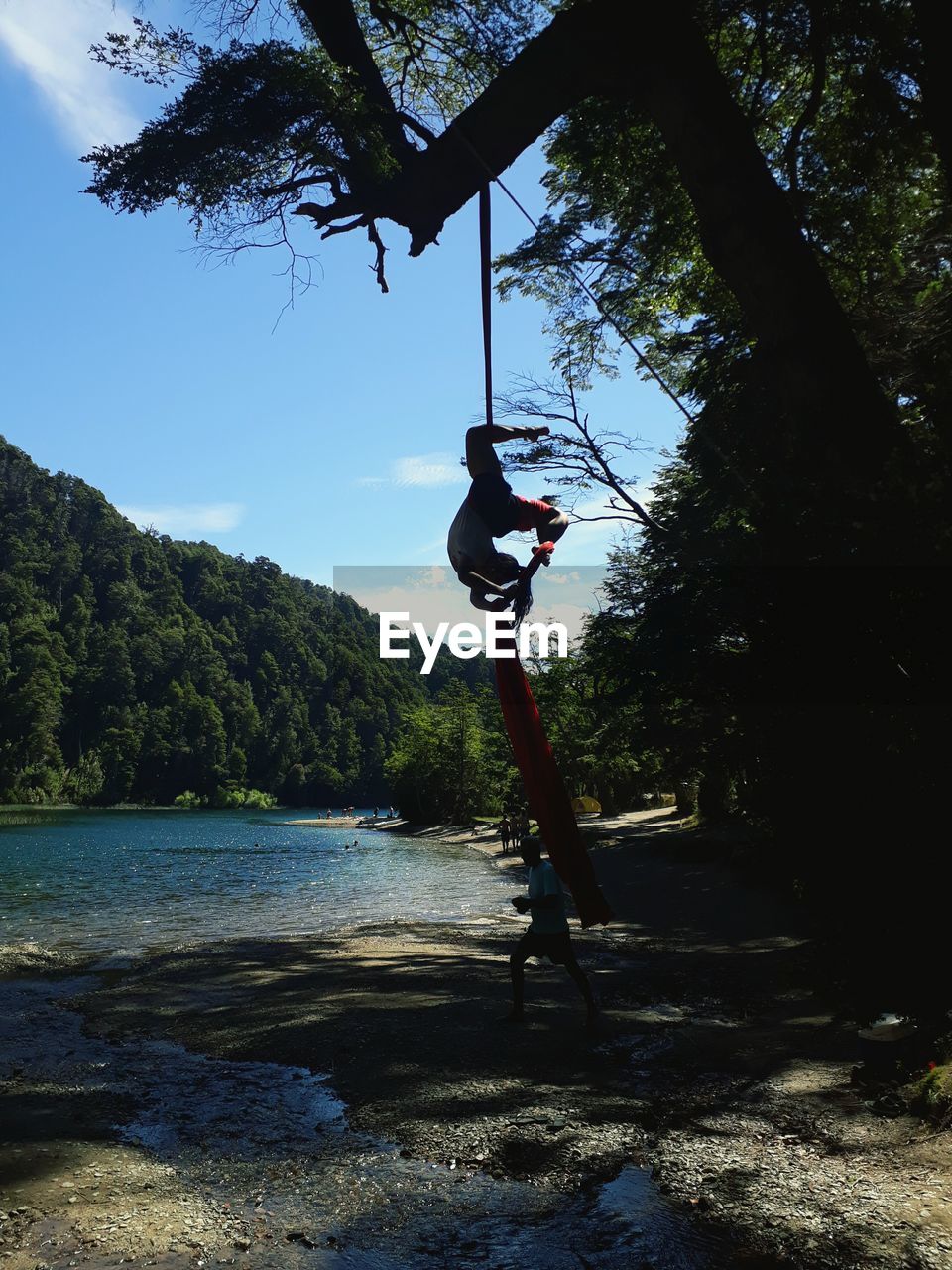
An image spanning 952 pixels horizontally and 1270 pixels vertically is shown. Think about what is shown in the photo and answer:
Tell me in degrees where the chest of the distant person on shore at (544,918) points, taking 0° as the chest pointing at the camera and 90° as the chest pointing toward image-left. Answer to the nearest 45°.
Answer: approximately 90°
